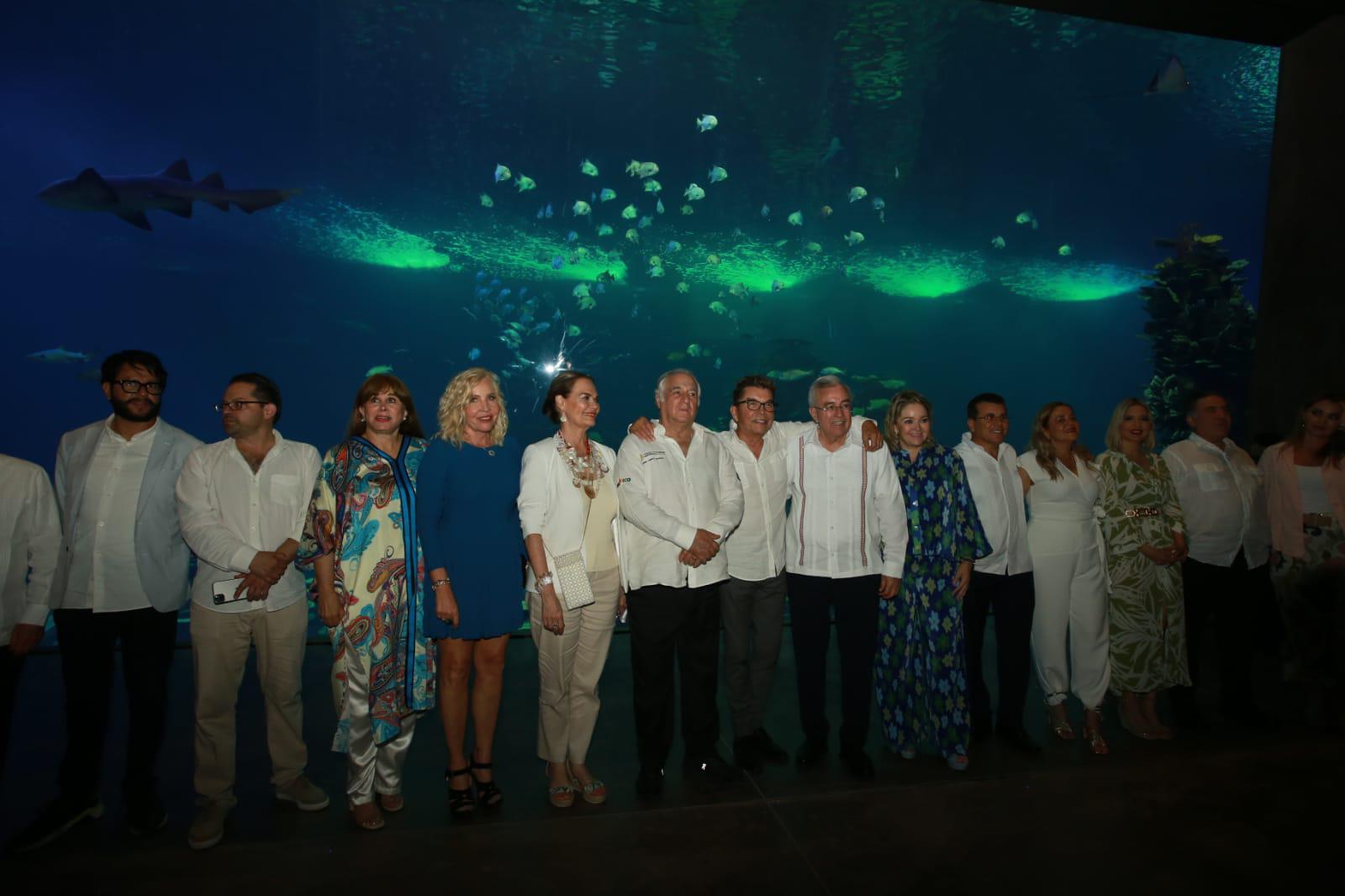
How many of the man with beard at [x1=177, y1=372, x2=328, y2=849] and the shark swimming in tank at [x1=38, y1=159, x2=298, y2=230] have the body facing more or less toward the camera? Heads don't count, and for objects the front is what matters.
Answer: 1

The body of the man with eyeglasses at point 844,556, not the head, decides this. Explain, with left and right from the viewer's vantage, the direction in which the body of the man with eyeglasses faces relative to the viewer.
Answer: facing the viewer

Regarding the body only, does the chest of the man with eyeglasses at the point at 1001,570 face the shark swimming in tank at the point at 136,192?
no

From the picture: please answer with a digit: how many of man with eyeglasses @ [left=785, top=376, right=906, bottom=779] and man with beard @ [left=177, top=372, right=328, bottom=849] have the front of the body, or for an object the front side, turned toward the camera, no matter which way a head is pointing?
2

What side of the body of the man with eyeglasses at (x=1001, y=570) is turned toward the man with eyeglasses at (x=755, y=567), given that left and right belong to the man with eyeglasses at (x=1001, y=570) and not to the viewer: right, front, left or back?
right

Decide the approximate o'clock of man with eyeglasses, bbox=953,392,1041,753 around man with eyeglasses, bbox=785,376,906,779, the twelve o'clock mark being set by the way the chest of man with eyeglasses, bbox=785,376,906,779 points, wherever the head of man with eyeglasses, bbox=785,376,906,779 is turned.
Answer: man with eyeglasses, bbox=953,392,1041,753 is roughly at 8 o'clock from man with eyeglasses, bbox=785,376,906,779.

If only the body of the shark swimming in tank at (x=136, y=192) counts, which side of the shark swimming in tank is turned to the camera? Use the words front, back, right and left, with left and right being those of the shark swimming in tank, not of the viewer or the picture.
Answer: left

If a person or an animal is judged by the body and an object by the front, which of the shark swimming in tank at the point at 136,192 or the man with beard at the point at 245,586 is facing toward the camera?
the man with beard

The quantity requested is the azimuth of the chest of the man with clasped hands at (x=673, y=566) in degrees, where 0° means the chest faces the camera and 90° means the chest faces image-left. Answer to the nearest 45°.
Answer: approximately 315°

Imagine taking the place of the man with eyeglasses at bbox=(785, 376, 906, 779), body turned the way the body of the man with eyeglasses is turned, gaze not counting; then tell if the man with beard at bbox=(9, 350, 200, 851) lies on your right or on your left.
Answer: on your right

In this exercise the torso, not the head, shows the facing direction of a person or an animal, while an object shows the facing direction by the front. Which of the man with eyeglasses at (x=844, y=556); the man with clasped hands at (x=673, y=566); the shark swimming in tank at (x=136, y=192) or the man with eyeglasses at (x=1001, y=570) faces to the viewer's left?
the shark swimming in tank

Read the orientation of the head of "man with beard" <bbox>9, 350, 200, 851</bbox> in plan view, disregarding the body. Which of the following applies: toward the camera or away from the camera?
toward the camera

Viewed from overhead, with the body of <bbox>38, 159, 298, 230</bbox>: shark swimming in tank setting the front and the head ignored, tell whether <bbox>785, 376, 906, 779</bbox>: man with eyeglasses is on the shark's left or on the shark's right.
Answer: on the shark's left

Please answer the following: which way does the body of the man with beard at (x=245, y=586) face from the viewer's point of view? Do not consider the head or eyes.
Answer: toward the camera

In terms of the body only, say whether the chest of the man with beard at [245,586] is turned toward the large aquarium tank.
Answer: no

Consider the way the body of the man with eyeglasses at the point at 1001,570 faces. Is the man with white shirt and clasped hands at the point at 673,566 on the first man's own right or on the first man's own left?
on the first man's own right

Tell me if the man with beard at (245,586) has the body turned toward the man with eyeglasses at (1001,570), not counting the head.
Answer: no
